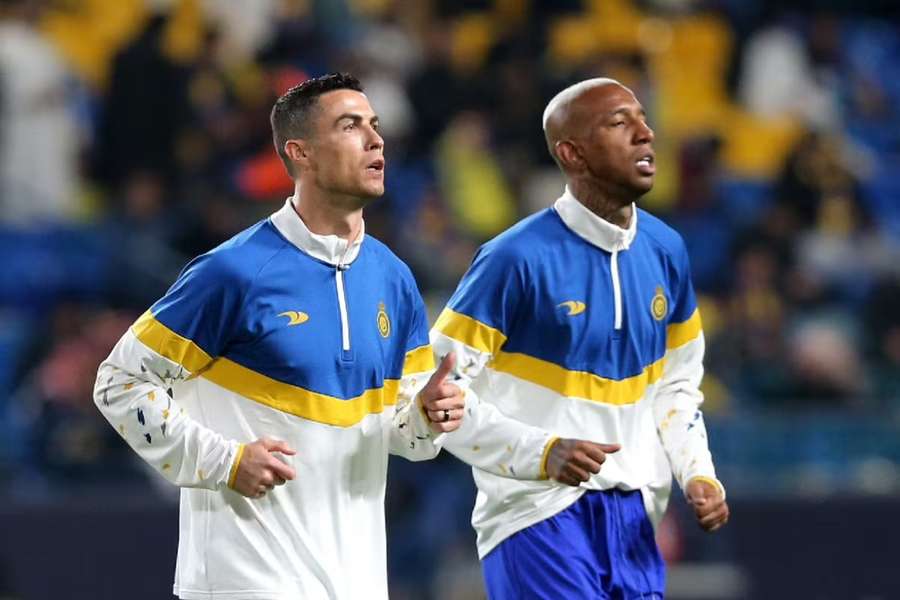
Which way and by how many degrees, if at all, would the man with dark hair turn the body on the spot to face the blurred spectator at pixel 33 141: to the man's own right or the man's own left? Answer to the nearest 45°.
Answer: approximately 135° to the man's own left

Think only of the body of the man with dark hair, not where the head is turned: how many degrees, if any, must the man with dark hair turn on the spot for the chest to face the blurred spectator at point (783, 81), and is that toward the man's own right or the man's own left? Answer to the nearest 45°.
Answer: approximately 90° to the man's own left

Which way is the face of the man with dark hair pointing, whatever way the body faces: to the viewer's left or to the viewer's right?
to the viewer's right

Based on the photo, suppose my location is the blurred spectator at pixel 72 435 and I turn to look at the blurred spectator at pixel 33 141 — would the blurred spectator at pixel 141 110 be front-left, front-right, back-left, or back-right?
front-right

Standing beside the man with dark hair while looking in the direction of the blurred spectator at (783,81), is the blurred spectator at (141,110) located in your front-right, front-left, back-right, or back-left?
front-left

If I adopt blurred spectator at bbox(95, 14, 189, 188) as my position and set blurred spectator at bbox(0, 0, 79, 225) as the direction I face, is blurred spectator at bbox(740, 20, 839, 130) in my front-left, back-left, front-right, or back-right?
back-right

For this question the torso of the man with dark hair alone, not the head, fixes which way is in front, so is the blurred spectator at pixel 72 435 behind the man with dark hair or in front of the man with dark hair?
behind

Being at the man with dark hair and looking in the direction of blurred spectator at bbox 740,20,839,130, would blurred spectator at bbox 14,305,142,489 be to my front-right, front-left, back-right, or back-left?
front-left

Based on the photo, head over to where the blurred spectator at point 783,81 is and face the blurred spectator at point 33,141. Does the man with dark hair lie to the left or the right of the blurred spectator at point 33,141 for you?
left
